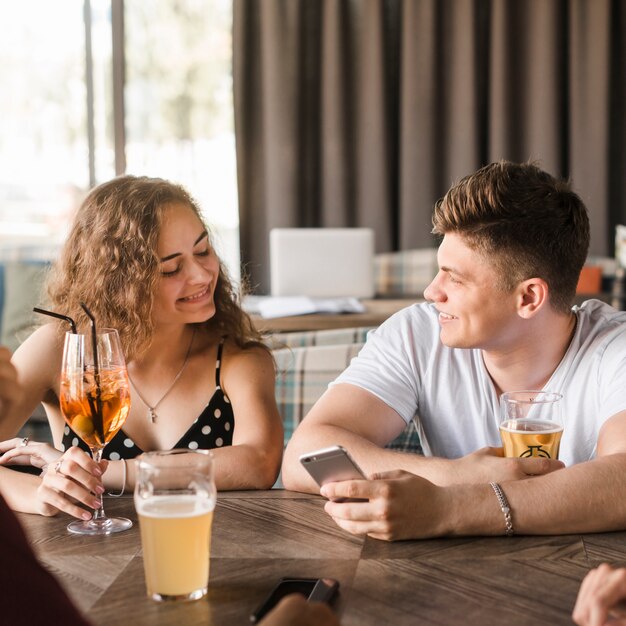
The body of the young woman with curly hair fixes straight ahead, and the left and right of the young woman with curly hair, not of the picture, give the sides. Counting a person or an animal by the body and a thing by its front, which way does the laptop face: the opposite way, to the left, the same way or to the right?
the opposite way

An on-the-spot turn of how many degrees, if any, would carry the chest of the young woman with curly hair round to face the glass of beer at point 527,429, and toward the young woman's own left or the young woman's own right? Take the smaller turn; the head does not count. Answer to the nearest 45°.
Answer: approximately 45° to the young woman's own left

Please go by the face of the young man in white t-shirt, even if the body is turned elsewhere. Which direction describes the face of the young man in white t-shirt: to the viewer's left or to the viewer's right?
to the viewer's left

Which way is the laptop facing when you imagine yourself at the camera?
facing away from the viewer

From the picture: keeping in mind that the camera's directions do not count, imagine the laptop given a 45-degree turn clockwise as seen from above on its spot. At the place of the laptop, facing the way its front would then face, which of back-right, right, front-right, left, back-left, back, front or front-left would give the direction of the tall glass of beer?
back-right

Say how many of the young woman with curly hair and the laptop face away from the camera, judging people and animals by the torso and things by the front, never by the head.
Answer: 1

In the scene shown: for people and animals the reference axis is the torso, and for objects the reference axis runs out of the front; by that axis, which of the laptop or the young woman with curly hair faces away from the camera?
the laptop

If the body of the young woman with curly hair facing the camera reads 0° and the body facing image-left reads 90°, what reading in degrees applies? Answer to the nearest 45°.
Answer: approximately 0°

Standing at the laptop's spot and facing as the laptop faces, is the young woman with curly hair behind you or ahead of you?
behind
